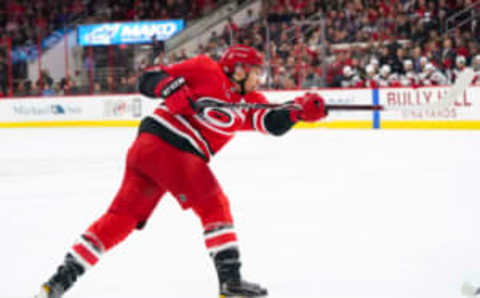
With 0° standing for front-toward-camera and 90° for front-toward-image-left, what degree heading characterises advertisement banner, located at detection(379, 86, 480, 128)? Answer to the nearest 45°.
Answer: approximately 0°

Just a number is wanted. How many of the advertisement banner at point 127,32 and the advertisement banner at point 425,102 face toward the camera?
2

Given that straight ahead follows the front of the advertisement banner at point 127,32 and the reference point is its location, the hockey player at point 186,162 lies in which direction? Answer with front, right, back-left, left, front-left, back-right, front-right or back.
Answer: front

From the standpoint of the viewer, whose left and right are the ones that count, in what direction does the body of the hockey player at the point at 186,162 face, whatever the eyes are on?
facing the viewer and to the right of the viewer

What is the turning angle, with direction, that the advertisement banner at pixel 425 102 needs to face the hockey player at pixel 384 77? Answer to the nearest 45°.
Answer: approximately 135° to its right
